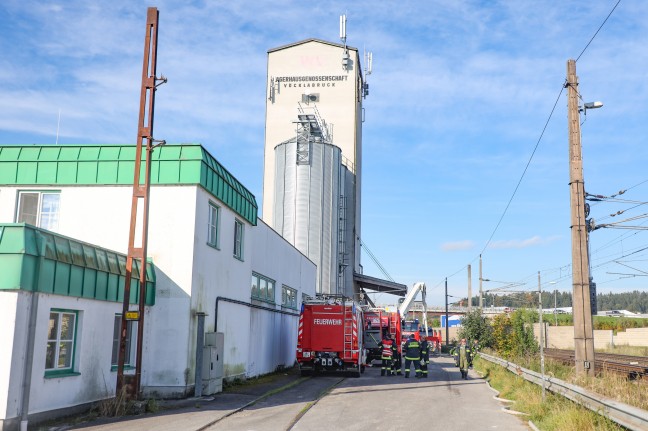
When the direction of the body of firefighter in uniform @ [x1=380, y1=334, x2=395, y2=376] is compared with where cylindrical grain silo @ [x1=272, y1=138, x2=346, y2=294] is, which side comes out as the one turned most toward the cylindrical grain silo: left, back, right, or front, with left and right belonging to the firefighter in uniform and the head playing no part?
front

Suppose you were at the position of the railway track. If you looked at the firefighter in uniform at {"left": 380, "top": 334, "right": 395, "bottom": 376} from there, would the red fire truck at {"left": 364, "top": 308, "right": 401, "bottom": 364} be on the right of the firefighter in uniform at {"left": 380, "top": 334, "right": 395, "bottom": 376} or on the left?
right

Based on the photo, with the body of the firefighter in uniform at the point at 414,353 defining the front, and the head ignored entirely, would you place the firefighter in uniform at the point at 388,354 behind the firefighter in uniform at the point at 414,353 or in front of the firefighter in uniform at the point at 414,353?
in front

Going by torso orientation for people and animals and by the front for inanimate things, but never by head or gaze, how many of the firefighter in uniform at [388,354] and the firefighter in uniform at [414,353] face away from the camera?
2

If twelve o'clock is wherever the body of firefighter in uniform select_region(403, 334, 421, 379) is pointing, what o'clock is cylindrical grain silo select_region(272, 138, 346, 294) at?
The cylindrical grain silo is roughly at 11 o'clock from the firefighter in uniform.

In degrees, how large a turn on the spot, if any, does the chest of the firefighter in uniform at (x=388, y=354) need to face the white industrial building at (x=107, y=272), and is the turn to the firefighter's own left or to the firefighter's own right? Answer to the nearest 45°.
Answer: approximately 135° to the firefighter's own left

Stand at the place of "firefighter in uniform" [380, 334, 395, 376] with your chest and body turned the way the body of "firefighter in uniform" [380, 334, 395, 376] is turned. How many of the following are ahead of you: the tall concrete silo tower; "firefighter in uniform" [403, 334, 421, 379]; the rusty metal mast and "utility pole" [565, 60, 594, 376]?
1

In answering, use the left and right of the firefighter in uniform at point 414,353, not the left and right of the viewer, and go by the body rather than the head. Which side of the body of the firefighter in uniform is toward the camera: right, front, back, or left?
back

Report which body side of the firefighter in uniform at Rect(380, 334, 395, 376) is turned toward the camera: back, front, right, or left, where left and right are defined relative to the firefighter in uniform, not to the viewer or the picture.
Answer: back
